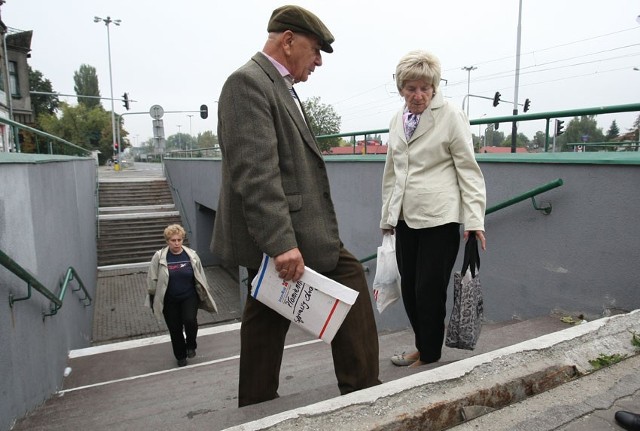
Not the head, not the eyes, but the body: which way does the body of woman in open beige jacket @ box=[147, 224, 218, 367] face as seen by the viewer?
toward the camera

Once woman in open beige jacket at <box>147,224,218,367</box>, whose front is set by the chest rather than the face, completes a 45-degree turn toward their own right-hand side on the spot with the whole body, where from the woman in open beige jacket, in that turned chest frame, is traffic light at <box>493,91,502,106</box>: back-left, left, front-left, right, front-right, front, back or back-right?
back

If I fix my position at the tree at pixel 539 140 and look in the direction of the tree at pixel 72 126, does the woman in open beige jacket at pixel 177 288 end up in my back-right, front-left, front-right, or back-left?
front-left

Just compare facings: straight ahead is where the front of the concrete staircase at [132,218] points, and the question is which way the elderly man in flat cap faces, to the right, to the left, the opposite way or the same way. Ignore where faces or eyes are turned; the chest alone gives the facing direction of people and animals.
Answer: to the left

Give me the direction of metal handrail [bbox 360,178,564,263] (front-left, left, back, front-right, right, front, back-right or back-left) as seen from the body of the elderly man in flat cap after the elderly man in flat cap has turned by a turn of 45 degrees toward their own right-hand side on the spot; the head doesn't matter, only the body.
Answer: left

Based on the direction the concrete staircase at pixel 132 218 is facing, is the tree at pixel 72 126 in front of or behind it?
behind

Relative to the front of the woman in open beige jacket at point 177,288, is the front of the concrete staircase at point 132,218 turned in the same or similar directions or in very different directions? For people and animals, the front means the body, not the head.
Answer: same or similar directions

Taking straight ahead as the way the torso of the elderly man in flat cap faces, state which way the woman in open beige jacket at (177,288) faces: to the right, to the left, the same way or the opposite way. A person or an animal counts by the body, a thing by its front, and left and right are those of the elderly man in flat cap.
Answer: to the right

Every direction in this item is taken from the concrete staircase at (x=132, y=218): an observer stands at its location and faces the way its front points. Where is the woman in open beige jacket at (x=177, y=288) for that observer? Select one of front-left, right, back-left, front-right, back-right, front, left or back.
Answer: front

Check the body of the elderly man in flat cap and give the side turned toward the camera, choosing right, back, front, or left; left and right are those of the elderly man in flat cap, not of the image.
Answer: right
